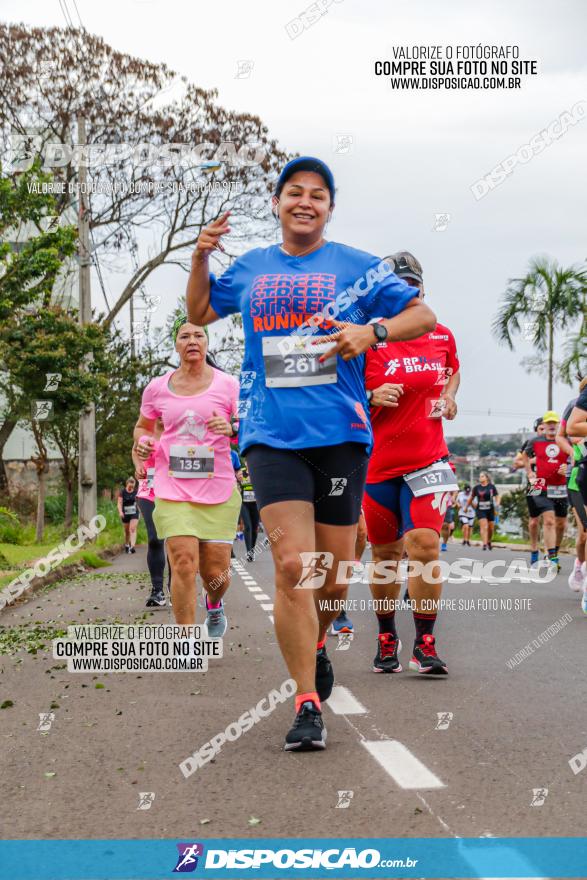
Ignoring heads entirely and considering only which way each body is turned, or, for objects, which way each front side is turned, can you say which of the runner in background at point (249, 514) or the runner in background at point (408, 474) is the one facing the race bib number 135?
the runner in background at point (249, 514)

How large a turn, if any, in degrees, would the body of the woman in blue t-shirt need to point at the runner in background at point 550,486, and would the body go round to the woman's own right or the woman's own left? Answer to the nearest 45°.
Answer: approximately 180°

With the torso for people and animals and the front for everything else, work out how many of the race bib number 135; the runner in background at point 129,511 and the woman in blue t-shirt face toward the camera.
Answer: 3

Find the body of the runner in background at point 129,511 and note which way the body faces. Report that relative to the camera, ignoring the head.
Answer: toward the camera

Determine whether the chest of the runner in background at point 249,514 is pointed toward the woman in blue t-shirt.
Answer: yes

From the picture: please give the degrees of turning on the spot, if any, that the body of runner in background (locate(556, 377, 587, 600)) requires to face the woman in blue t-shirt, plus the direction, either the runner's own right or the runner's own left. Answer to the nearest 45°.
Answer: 0° — they already face them

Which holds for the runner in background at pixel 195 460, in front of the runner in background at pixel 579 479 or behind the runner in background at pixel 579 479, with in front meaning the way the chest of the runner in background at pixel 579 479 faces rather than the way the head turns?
in front

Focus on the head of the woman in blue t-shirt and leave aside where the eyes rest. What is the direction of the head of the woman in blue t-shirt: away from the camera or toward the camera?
toward the camera

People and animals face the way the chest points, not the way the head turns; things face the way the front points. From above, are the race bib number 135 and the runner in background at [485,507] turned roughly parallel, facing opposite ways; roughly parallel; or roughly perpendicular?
roughly parallel

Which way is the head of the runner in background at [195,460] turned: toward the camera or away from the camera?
toward the camera

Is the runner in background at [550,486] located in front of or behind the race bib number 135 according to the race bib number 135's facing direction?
behind

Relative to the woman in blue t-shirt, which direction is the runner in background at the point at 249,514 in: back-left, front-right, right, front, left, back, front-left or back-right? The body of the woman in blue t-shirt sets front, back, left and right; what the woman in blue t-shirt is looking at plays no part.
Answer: back

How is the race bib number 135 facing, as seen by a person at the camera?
facing the viewer

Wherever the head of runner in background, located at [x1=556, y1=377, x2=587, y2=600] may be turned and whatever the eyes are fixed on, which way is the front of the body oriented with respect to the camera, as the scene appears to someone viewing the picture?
toward the camera

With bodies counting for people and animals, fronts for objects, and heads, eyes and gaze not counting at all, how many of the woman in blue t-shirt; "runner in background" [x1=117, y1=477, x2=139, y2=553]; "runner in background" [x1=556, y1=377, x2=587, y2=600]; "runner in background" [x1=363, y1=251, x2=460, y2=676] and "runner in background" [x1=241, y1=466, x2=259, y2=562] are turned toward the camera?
5

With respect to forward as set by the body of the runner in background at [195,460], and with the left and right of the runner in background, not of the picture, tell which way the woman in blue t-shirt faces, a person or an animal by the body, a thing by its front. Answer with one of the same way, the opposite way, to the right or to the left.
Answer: the same way

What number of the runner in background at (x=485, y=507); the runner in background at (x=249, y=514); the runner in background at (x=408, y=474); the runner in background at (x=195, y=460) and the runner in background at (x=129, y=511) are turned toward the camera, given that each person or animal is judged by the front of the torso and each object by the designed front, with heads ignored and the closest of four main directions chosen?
5

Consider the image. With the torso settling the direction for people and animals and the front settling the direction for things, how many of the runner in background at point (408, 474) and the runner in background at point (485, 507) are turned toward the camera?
2
